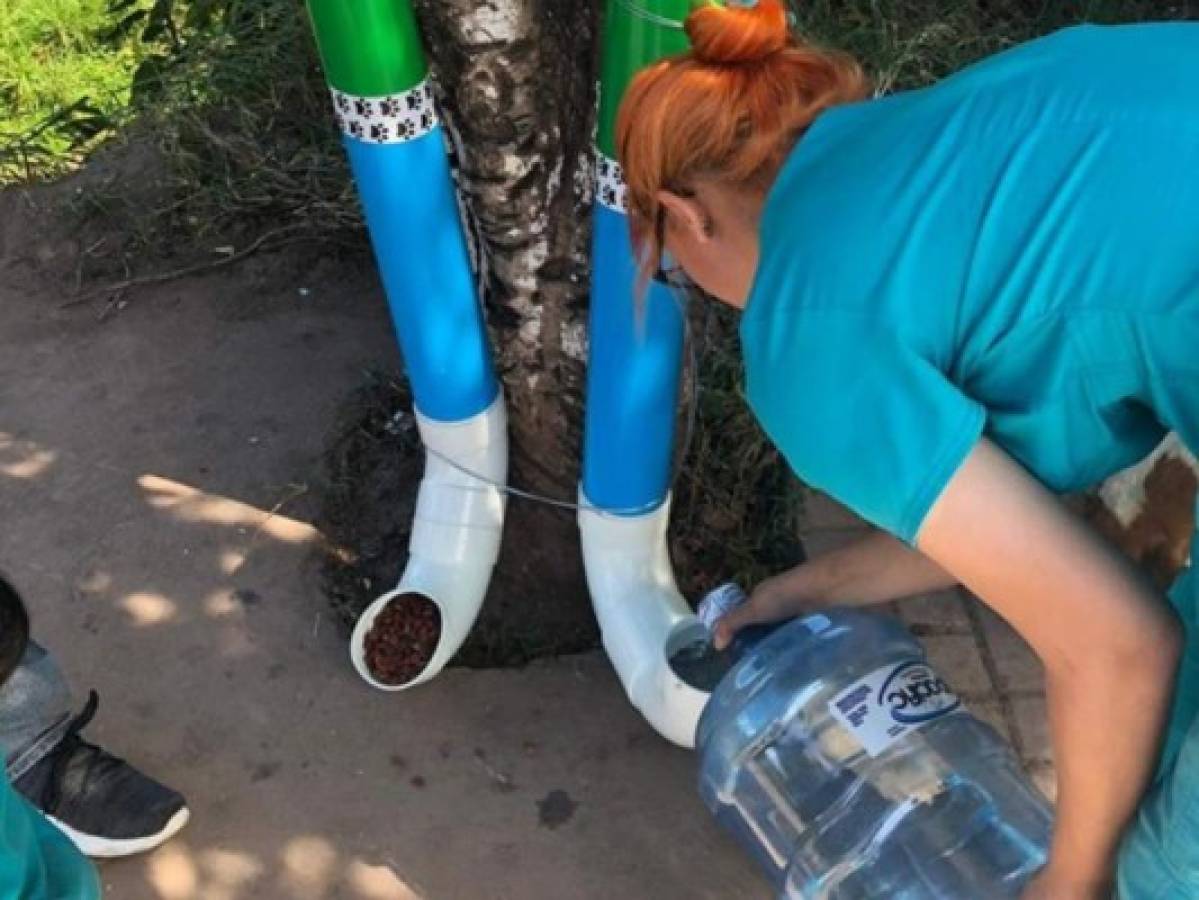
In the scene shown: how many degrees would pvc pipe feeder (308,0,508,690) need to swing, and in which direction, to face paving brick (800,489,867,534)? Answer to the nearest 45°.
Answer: approximately 135° to its left

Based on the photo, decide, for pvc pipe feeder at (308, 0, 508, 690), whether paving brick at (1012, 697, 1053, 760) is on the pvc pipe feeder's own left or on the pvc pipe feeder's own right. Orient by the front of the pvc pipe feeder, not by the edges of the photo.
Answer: on the pvc pipe feeder's own left

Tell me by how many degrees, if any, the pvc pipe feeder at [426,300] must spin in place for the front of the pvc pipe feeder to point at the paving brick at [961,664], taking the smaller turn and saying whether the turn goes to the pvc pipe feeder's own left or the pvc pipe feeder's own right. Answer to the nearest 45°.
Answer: approximately 90° to the pvc pipe feeder's own left

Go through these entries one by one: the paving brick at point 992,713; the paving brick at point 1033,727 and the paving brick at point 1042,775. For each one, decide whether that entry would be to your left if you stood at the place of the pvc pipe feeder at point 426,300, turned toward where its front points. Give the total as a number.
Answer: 3

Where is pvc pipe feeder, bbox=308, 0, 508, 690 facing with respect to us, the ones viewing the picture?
facing the viewer and to the left of the viewer

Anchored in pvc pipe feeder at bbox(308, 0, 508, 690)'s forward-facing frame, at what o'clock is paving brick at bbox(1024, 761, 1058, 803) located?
The paving brick is roughly at 9 o'clock from the pvc pipe feeder.
